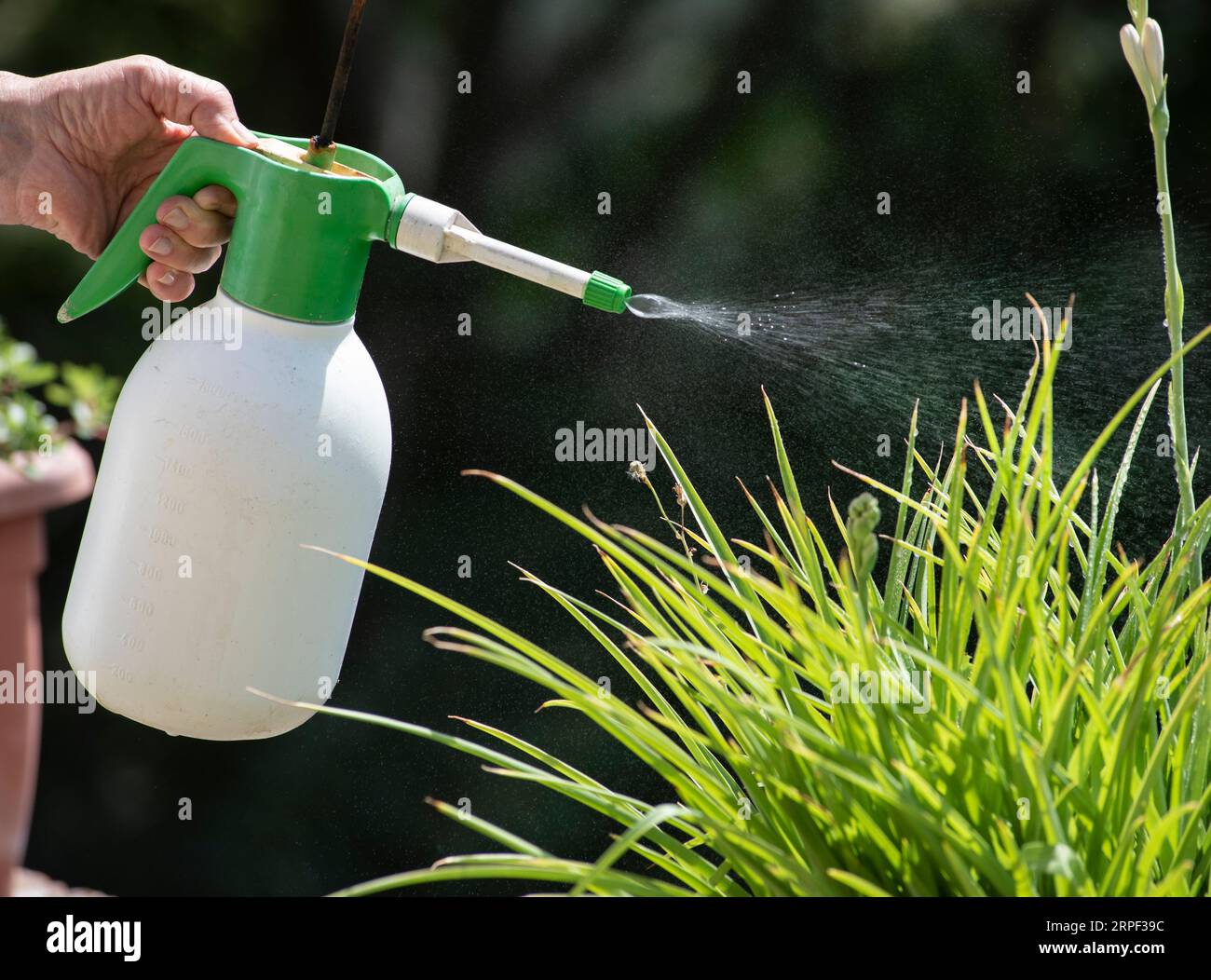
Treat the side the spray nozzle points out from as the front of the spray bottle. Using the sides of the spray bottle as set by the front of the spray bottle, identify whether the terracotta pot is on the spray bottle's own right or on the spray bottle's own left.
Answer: on the spray bottle's own left

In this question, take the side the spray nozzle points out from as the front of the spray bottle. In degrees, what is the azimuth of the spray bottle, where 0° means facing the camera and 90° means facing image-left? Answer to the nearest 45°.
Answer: approximately 270°
